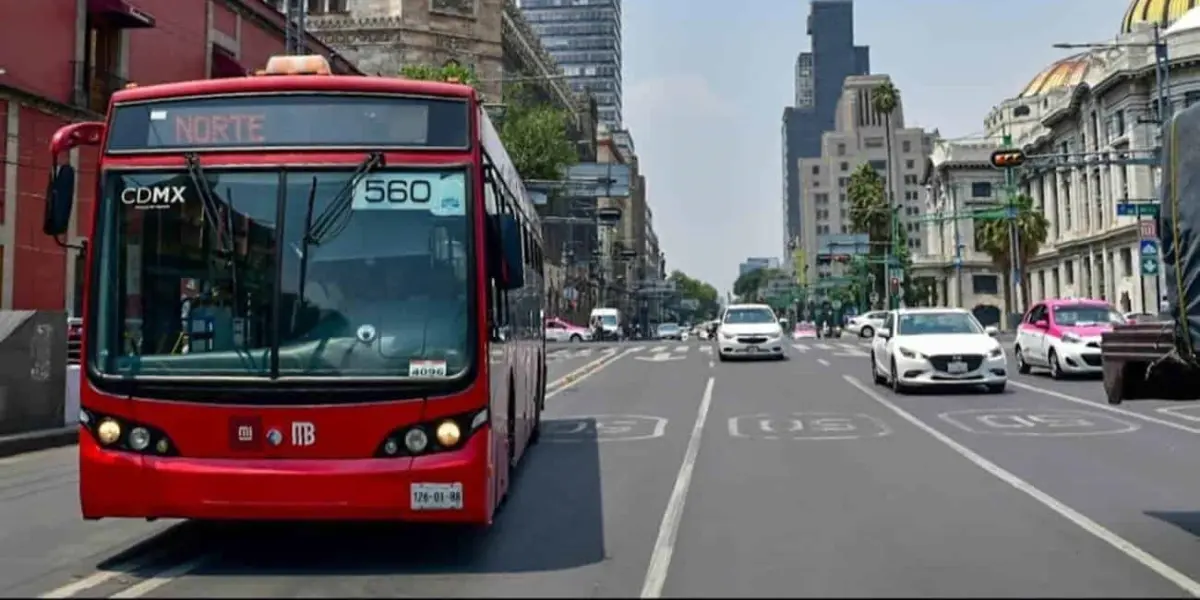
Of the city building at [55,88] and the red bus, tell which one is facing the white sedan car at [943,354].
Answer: the city building

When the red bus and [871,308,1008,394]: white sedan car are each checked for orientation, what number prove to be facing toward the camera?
2

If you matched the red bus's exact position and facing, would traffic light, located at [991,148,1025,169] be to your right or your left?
on your left

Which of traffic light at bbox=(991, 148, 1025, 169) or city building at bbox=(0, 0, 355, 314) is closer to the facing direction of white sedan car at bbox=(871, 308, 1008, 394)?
the city building

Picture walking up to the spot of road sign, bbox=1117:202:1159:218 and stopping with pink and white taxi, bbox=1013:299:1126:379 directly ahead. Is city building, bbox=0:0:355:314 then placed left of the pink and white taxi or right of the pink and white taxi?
right

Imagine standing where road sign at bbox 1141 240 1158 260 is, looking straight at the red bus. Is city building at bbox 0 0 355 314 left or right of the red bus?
right
